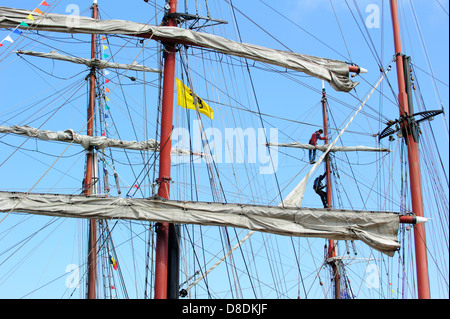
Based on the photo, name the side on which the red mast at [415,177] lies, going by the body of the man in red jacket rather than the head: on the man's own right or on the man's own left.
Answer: on the man's own right

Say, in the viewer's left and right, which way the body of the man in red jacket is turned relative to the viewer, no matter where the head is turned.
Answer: facing to the right of the viewer
